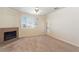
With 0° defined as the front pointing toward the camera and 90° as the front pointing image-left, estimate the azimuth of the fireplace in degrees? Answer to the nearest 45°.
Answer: approximately 315°
